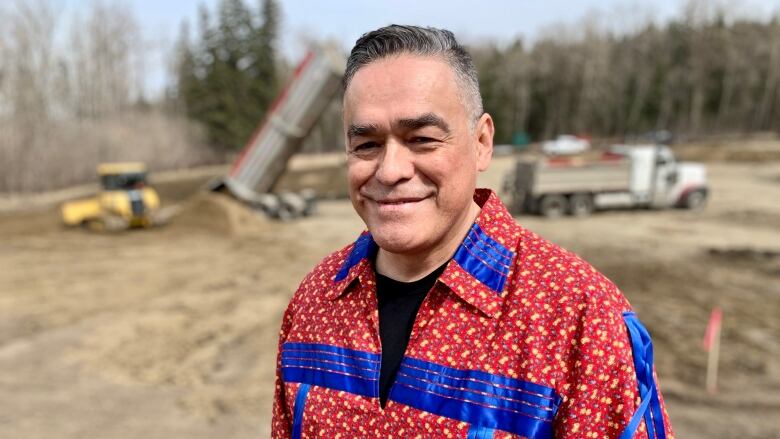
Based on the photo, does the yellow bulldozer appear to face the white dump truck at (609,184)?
no

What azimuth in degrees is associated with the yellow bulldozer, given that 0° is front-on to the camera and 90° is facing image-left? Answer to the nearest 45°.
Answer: approximately 90°

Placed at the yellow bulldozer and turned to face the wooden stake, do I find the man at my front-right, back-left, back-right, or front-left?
front-right

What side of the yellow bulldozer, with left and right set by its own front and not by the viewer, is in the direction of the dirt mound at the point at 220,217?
back

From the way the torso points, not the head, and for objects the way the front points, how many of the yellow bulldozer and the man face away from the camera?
0

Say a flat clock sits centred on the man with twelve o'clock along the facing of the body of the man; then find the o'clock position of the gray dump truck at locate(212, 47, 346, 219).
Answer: The gray dump truck is roughly at 4 o'clock from the man.

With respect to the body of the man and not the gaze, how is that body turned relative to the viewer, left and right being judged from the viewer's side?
facing the viewer and to the left of the viewer

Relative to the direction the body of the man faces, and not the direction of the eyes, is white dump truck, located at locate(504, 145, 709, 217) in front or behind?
behind

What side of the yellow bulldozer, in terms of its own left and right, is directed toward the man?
left

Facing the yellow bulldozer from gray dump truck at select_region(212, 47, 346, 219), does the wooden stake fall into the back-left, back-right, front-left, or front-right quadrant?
back-left
